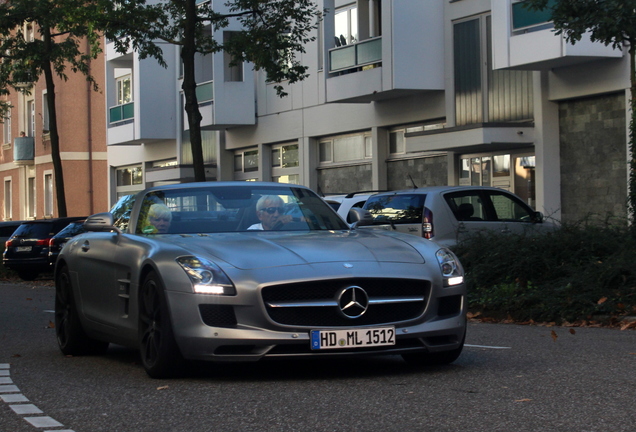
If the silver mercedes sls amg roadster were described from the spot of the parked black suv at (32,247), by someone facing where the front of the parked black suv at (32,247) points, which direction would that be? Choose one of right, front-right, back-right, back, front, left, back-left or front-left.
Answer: back-right

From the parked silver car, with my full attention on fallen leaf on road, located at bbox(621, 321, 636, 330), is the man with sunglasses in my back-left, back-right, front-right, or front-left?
front-right

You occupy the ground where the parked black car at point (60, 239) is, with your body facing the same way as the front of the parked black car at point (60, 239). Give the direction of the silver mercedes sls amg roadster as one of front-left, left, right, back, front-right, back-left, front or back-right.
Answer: back-right

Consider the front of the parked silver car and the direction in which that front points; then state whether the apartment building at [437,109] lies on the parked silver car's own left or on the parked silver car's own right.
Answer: on the parked silver car's own left

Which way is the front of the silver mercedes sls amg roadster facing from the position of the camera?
facing the viewer and to the right of the viewer

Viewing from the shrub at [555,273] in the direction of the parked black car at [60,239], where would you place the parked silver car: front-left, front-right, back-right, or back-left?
front-right

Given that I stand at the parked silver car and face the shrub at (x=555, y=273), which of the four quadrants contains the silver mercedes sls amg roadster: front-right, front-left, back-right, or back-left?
front-right

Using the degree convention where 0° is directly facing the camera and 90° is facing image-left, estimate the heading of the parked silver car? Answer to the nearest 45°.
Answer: approximately 225°

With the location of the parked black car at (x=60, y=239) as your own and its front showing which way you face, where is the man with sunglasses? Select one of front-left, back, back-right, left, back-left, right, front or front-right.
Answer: back-right

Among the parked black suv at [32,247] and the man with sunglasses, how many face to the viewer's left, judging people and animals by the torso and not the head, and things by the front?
0

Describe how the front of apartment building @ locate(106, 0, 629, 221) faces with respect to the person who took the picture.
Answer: facing the viewer and to the left of the viewer

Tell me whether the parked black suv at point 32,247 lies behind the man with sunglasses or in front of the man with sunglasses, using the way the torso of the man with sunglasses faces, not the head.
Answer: behind

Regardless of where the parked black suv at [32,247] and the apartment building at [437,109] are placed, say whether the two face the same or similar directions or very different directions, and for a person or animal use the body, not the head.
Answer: very different directions
